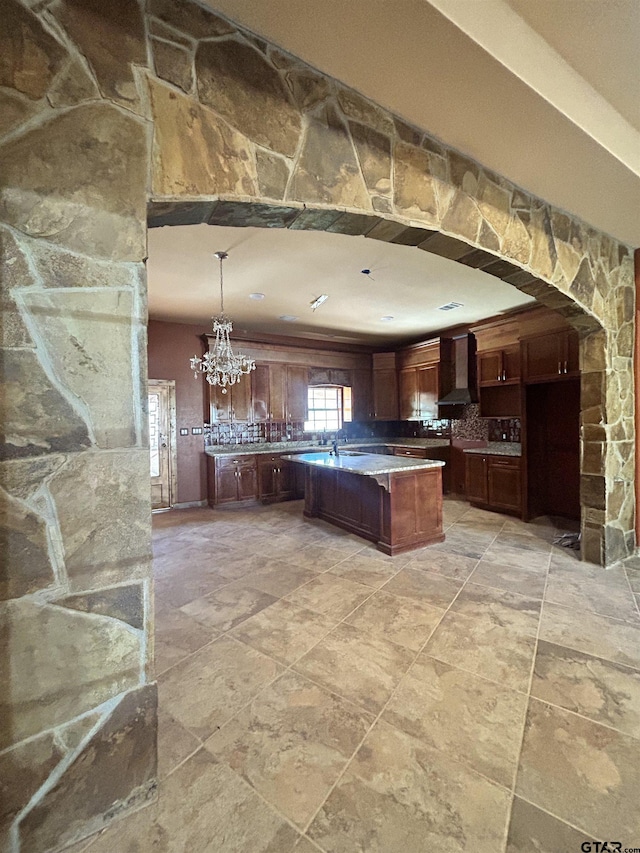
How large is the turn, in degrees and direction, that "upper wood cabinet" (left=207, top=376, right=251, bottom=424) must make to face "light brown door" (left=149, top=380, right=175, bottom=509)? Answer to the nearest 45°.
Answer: approximately 90° to its right

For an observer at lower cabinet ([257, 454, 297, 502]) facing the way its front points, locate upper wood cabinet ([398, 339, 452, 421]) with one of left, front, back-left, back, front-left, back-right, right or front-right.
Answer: left

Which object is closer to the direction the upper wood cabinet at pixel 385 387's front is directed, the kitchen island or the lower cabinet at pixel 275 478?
the kitchen island

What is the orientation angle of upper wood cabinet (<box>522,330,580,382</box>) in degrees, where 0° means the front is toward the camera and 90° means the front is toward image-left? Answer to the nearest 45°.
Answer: approximately 45°

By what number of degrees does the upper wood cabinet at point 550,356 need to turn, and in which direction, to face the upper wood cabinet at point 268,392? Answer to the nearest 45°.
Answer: approximately 45° to its right

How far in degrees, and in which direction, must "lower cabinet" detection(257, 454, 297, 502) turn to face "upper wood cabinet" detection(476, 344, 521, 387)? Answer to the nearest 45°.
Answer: approximately 45° to its left
